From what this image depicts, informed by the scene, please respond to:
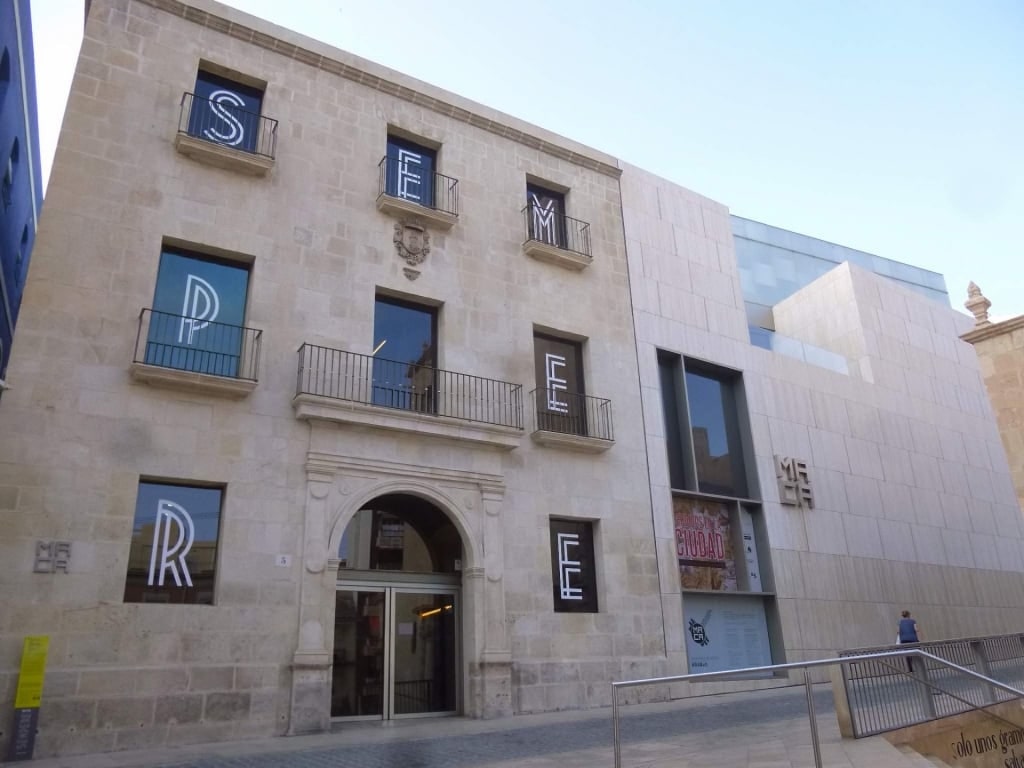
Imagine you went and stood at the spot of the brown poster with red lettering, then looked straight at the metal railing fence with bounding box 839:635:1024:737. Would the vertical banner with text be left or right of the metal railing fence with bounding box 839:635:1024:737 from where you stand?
right

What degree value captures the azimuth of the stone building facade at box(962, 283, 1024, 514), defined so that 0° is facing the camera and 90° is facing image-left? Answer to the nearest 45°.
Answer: approximately 45°

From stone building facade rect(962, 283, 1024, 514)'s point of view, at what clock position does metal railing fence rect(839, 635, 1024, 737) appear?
The metal railing fence is roughly at 11 o'clock from the stone building facade.

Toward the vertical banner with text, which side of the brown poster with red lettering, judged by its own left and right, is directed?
right

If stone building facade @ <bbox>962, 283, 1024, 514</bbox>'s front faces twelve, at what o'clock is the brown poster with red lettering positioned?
The brown poster with red lettering is roughly at 1 o'clock from the stone building facade.

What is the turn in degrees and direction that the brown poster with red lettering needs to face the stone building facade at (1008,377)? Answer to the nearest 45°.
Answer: approximately 45° to its left

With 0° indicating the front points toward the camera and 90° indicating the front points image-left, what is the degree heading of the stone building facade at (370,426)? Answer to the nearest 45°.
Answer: approximately 315°

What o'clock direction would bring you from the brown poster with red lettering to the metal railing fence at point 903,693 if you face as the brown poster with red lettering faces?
The metal railing fence is roughly at 1 o'clock from the brown poster with red lettering.

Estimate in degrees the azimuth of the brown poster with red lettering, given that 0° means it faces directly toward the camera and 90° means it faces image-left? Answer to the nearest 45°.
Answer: approximately 315°

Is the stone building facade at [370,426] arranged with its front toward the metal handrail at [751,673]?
yes

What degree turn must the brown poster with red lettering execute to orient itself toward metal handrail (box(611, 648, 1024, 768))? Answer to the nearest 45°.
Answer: approximately 45° to its right
